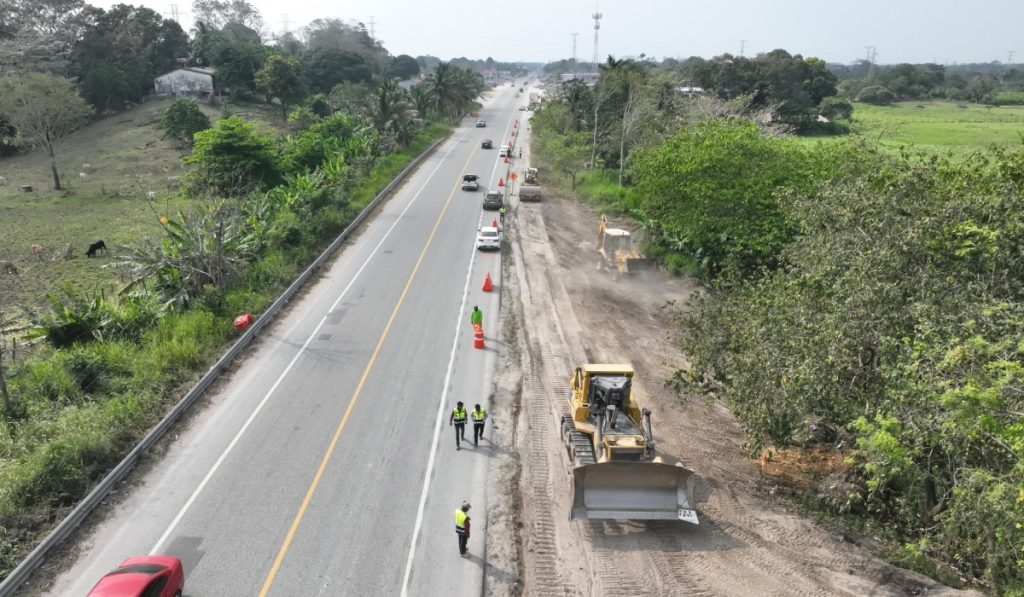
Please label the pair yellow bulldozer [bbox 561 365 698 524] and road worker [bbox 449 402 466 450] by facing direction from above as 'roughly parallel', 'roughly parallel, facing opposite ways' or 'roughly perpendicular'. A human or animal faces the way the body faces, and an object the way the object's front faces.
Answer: roughly parallel

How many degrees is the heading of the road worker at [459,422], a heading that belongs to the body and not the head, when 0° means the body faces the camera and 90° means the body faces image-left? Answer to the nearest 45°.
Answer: approximately 0°

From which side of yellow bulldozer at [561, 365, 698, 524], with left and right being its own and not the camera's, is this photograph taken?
front

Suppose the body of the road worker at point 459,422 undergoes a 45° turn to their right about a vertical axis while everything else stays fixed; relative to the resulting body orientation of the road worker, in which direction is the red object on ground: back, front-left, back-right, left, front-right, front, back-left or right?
right

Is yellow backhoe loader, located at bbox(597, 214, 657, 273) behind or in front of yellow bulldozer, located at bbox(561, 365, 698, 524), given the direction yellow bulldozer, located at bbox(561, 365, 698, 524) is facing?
behind

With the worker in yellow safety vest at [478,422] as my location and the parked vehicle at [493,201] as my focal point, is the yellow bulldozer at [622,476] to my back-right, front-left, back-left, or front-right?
back-right

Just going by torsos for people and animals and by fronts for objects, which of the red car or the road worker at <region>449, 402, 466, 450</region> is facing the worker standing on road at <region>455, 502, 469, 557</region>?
the road worker

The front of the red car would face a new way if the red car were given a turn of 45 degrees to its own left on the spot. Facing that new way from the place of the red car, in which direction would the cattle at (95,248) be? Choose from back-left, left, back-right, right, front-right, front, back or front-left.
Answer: back

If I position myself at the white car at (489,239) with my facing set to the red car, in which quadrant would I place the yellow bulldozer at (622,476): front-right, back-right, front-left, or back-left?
front-left

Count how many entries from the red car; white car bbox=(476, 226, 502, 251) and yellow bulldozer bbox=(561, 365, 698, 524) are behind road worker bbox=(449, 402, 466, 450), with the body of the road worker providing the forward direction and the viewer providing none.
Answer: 1

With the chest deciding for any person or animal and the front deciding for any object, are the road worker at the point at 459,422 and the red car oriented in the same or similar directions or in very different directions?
same or similar directions

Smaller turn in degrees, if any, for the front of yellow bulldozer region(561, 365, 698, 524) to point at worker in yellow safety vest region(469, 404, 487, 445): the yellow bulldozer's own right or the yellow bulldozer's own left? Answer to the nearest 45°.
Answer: approximately 135° to the yellow bulldozer's own right

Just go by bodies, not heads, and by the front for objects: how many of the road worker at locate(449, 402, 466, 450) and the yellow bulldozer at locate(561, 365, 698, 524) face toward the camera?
2

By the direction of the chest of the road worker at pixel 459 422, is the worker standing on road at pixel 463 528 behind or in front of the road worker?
in front
